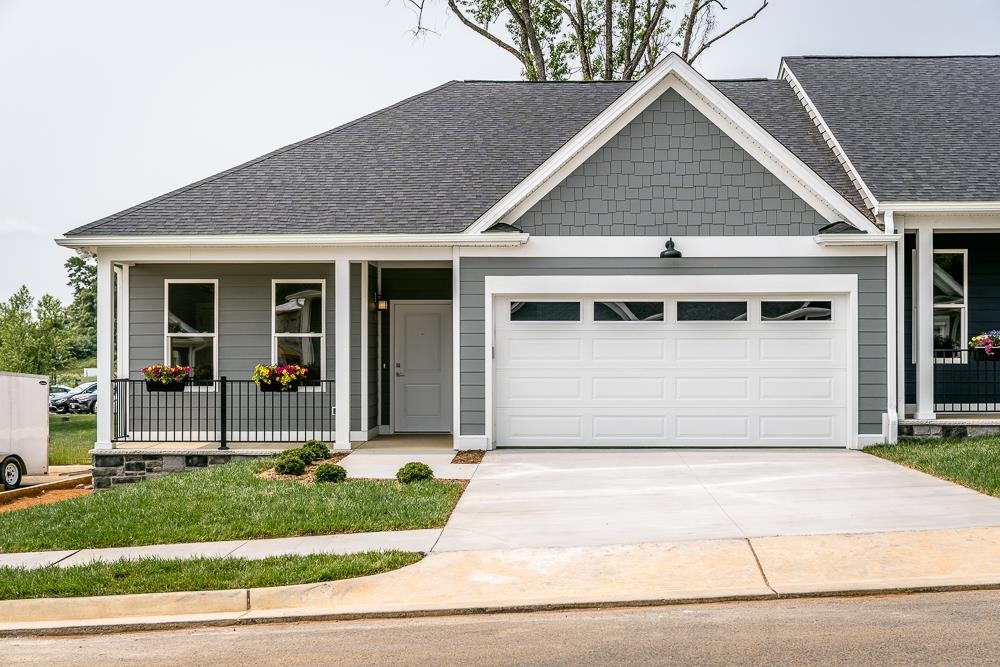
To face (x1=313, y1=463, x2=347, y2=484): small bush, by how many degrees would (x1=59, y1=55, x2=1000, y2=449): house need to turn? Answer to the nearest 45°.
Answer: approximately 45° to its right

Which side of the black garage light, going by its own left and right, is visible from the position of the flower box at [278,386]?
right

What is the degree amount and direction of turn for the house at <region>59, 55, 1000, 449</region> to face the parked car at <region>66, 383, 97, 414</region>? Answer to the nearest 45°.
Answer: approximately 135° to its right

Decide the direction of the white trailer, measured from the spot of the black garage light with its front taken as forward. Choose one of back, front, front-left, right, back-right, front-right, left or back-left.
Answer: right

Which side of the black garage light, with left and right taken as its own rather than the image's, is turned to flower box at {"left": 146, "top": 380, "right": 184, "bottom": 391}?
right

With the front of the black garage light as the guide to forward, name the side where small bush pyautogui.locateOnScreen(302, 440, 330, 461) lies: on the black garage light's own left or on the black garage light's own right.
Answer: on the black garage light's own right

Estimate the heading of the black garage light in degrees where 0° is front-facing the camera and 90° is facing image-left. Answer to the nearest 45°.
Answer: approximately 0°

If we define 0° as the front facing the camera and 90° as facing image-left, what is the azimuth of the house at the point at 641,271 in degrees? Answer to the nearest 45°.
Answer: approximately 0°

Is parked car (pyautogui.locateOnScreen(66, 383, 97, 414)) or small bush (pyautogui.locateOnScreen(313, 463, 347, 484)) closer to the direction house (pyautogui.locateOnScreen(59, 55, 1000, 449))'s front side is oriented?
the small bush

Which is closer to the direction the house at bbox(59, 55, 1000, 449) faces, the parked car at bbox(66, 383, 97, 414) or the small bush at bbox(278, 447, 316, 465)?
the small bush
